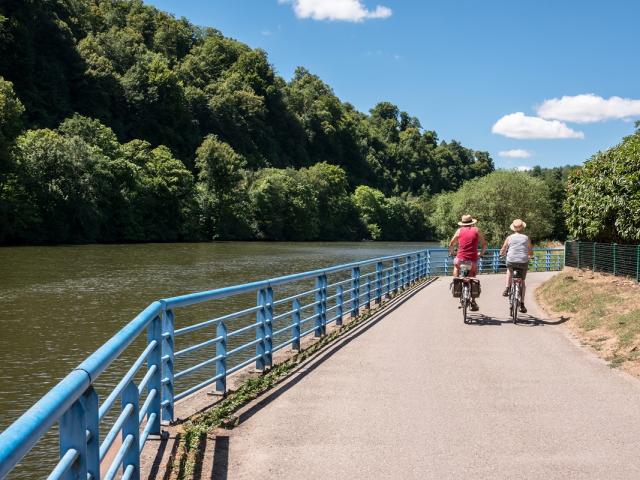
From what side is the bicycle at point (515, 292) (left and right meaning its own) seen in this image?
back

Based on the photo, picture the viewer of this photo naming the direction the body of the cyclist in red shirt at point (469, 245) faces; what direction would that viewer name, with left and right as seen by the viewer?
facing away from the viewer

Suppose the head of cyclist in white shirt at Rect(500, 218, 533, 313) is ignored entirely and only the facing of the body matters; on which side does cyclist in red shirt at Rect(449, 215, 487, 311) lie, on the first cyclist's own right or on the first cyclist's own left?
on the first cyclist's own left

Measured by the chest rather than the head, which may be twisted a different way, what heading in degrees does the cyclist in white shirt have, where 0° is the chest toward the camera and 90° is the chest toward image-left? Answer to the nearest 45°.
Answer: approximately 180°

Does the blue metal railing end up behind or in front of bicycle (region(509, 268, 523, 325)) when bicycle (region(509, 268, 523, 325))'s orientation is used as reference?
behind

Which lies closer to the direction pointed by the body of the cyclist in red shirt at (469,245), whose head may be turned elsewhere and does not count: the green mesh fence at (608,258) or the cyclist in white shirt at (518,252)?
the green mesh fence

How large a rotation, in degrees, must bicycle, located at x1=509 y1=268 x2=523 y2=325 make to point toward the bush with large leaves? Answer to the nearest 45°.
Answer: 0° — it already faces it

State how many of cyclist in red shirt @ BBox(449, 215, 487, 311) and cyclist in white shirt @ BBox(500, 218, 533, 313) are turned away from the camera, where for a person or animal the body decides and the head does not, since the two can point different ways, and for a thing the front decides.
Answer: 2
